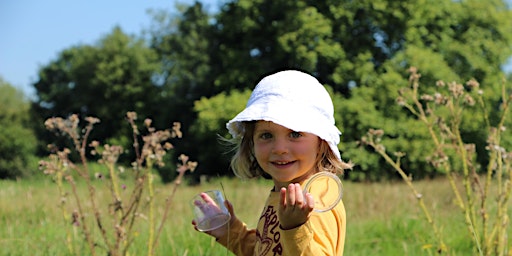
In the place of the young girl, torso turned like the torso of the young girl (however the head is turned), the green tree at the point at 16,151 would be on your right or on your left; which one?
on your right

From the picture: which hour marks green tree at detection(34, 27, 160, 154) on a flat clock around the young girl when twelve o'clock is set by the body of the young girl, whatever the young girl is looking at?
The green tree is roughly at 4 o'clock from the young girl.

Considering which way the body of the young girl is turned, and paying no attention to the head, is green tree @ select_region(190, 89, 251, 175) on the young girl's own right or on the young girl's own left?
on the young girl's own right

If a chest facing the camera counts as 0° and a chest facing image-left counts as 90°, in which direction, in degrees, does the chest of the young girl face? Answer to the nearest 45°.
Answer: approximately 45°

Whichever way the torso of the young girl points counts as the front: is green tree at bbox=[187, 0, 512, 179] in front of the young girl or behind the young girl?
behind
